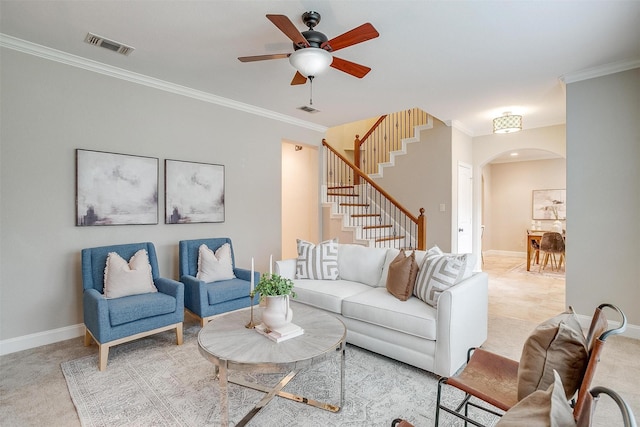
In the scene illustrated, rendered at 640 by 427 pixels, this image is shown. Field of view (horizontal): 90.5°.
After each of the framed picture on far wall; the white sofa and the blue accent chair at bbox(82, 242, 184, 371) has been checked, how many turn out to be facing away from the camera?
0

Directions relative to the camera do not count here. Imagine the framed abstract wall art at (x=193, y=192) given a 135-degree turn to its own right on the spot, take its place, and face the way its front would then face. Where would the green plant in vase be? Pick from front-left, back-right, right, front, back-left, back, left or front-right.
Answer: left

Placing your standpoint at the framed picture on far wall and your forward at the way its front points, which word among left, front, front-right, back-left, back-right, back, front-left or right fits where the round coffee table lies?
front

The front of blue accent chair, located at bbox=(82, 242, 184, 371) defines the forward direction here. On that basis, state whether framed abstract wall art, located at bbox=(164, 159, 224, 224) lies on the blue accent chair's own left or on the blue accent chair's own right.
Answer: on the blue accent chair's own left

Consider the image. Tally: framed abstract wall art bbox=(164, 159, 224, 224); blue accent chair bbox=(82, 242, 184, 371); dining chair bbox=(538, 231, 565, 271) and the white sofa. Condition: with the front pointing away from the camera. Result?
1

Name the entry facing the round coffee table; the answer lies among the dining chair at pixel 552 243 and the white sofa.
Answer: the white sofa

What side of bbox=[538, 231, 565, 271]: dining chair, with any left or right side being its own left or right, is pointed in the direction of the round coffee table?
back

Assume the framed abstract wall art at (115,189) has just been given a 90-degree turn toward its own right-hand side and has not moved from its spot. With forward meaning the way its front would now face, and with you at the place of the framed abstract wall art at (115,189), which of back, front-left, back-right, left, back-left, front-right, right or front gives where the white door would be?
back-left

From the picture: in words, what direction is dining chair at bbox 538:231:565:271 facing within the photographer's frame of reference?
facing away from the viewer

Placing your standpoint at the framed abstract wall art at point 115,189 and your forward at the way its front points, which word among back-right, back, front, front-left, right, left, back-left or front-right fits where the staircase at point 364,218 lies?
front-left

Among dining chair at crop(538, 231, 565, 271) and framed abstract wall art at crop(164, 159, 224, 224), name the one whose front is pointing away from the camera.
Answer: the dining chair

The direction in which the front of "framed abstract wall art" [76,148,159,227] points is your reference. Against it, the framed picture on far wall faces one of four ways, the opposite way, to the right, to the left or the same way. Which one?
to the right

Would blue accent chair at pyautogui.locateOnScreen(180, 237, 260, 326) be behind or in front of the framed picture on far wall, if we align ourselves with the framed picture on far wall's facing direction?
in front

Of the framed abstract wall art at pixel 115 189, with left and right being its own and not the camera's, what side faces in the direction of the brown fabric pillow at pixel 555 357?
front

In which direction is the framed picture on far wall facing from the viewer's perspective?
toward the camera

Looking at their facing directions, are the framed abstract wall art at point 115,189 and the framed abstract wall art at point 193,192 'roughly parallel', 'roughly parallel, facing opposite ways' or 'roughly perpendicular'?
roughly parallel

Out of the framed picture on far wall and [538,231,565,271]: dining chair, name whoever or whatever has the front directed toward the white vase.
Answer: the framed picture on far wall

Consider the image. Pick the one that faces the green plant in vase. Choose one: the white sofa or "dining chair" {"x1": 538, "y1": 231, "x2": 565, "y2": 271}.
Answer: the white sofa

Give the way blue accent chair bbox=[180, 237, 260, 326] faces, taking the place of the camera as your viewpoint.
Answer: facing the viewer and to the right of the viewer

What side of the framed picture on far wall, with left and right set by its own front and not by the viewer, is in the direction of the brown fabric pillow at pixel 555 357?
front

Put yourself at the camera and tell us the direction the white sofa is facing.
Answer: facing the viewer and to the left of the viewer

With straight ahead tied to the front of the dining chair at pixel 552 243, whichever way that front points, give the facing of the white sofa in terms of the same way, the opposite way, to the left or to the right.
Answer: the opposite way
